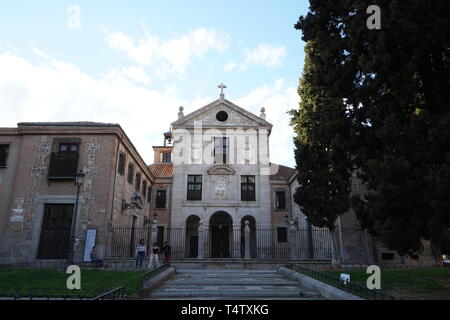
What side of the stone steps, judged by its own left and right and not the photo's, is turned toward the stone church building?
back

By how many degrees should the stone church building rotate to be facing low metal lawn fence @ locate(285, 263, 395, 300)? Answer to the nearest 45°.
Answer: approximately 45° to its left

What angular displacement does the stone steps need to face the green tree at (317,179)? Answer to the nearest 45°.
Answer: approximately 135° to its left

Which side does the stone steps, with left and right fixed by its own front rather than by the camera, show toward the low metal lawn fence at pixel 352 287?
left

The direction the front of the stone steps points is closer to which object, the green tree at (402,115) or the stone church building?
the green tree

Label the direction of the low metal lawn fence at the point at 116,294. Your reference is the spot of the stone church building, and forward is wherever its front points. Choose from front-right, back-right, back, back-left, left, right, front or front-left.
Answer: front

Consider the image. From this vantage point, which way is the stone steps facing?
toward the camera

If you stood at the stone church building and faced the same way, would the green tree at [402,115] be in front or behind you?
in front

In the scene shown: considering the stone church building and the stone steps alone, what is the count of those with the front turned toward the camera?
2

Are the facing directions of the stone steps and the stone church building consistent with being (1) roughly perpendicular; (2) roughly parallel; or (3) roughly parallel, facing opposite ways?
roughly parallel

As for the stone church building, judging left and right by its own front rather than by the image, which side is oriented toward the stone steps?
front

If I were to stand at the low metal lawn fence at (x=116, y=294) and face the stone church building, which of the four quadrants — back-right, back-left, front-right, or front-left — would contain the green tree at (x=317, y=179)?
front-right
